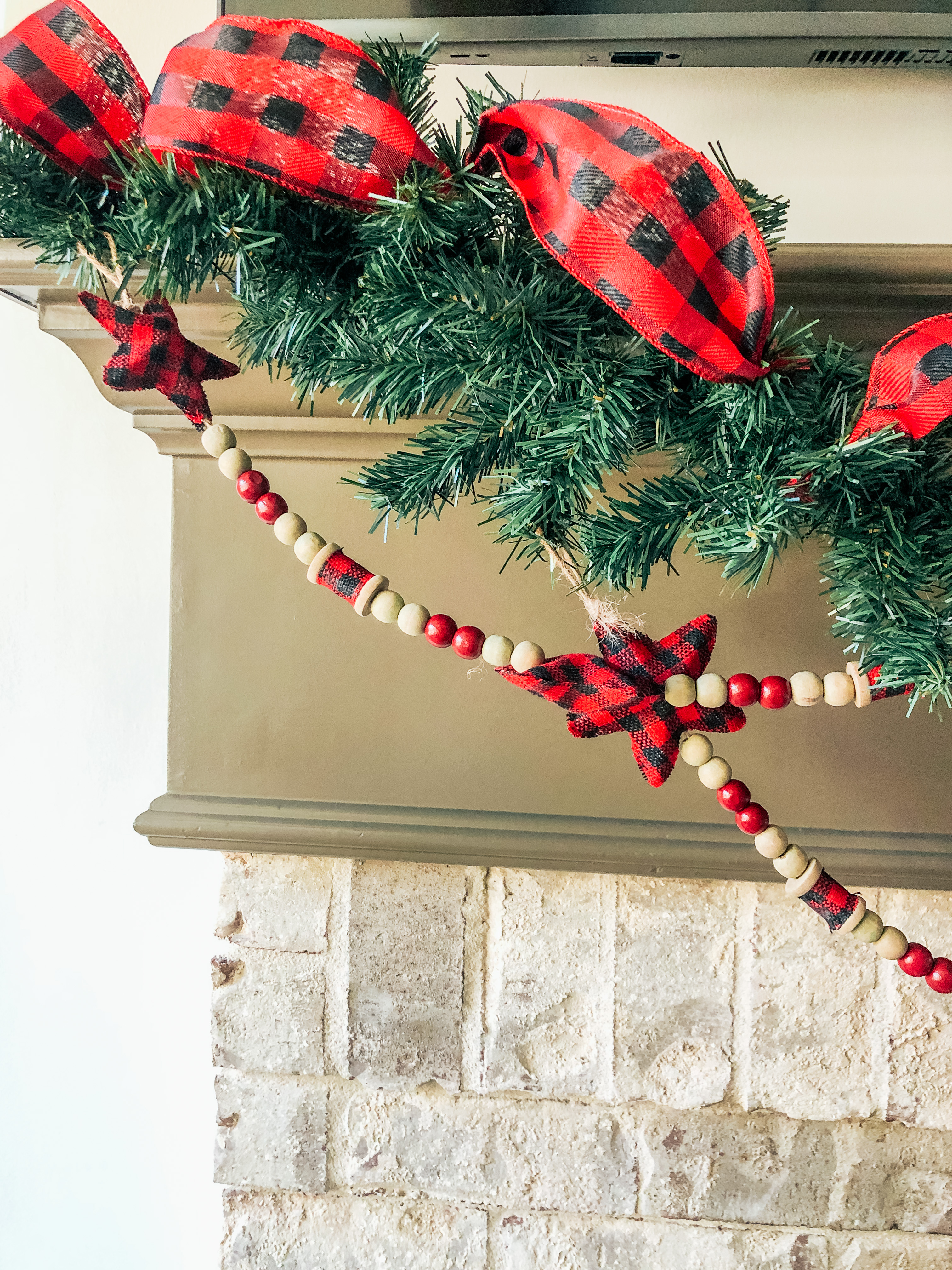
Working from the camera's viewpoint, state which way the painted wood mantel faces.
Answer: facing the viewer
